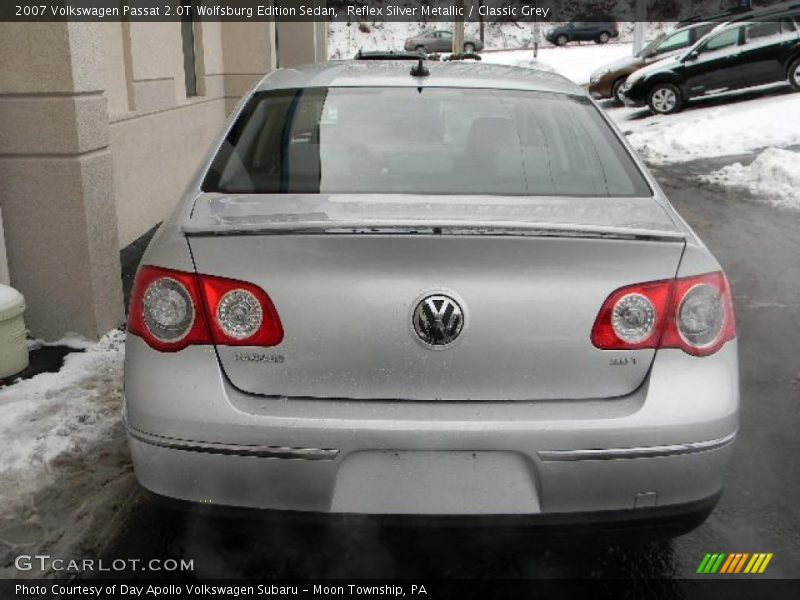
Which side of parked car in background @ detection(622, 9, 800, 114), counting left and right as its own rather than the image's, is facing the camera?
left

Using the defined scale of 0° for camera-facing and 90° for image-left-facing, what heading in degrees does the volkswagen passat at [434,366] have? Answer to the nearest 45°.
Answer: approximately 180°

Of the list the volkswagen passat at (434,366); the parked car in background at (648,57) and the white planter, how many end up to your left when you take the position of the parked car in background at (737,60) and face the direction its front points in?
2

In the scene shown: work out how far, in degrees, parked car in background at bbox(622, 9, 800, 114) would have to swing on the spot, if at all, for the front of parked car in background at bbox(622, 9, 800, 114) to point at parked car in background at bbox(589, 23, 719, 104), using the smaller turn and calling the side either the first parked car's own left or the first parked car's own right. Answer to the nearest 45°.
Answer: approximately 45° to the first parked car's own right

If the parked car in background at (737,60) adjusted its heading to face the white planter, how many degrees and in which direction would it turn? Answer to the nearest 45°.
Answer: approximately 90° to its left

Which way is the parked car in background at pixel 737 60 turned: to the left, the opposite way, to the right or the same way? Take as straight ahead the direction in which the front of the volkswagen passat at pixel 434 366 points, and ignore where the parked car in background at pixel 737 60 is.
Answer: to the left

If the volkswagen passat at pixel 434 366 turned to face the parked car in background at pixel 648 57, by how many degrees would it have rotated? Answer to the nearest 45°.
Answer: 0° — it already faces it

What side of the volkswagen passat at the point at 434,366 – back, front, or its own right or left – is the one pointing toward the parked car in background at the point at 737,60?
front

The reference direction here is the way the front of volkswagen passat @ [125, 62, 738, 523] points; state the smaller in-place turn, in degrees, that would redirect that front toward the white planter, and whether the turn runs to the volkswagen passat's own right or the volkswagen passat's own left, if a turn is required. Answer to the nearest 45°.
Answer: approximately 45° to the volkswagen passat's own left

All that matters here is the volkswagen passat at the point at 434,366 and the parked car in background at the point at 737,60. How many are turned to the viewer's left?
1

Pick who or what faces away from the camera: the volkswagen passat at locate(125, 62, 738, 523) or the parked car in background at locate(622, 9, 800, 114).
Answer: the volkswagen passat

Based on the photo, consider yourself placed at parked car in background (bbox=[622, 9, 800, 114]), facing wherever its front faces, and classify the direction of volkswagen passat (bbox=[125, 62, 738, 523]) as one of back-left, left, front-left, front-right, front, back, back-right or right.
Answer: left
